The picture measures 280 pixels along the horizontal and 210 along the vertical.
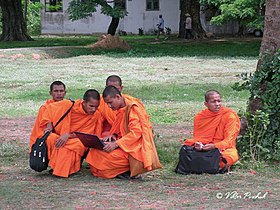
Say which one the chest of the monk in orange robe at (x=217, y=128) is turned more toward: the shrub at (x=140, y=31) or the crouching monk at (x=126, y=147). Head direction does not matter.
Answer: the crouching monk

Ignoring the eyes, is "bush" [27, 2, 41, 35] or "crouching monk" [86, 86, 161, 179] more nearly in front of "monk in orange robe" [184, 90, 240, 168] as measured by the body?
the crouching monk

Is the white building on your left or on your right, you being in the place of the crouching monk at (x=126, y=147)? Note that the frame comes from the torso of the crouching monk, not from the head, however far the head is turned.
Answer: on your right

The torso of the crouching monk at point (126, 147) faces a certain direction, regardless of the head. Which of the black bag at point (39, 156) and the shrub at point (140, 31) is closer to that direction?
the black bag

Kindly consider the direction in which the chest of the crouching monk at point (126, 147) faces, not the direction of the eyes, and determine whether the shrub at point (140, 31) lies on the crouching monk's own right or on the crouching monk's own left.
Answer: on the crouching monk's own right

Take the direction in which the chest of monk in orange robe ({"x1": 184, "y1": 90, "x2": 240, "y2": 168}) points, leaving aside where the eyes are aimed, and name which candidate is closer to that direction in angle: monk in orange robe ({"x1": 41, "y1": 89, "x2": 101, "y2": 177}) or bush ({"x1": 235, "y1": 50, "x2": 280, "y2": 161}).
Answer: the monk in orange robe

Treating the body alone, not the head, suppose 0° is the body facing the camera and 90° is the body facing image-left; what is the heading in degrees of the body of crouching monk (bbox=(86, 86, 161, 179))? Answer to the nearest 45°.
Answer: approximately 90°

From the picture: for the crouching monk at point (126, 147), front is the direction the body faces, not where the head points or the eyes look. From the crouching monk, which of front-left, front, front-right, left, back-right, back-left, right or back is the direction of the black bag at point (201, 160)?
back

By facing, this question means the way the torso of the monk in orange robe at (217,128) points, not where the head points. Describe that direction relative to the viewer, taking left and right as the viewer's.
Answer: facing the viewer and to the left of the viewer

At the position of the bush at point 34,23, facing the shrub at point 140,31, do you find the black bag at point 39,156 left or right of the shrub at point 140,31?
right

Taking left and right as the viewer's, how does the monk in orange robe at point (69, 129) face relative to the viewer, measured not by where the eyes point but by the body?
facing the viewer and to the right of the viewer

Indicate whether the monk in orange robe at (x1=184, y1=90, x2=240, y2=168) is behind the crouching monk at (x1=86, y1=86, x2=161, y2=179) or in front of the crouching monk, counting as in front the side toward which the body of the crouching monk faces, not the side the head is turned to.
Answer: behind
